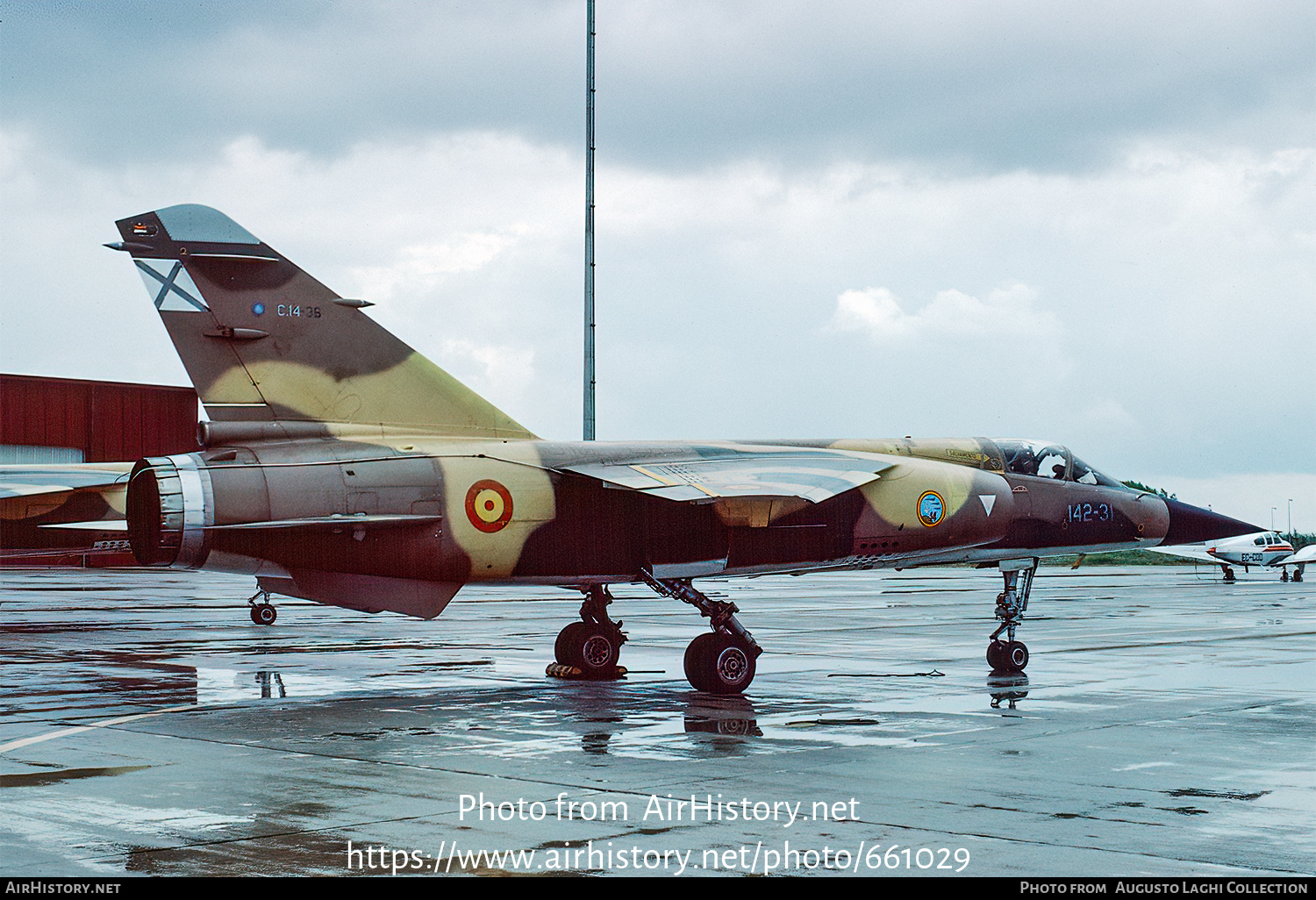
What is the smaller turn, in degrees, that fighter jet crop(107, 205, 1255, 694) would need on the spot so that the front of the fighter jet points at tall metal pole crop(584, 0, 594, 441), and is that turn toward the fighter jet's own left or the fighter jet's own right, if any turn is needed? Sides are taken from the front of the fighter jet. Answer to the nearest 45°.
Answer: approximately 45° to the fighter jet's own left

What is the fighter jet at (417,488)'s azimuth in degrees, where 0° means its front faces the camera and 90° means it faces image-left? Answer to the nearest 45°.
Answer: approximately 225°
